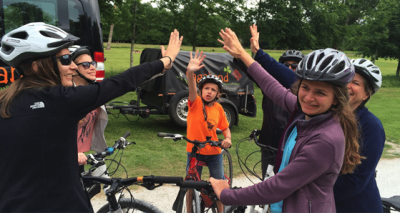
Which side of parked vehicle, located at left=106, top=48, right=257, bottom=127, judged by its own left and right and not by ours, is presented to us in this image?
left

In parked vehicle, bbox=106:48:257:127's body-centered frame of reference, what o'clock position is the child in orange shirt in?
The child in orange shirt is roughly at 9 o'clock from the parked vehicle.

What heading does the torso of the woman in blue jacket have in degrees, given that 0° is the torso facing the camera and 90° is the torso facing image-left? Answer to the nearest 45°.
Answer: approximately 90°

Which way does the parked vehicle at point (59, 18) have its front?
to the viewer's left

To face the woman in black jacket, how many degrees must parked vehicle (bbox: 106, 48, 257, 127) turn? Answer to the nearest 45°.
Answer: approximately 90° to its left

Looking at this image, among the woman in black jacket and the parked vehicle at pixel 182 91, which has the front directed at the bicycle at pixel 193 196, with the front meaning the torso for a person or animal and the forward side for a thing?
the woman in black jacket

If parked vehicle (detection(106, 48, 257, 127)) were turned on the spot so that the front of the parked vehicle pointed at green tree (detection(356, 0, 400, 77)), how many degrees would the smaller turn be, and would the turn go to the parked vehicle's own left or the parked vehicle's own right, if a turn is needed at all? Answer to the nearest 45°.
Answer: approximately 135° to the parked vehicle's own right

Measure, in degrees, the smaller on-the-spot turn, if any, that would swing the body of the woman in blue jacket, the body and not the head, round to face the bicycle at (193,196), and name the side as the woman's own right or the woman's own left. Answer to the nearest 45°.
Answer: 0° — they already face it

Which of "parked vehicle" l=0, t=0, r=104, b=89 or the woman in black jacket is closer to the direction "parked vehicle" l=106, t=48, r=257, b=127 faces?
the parked vehicle

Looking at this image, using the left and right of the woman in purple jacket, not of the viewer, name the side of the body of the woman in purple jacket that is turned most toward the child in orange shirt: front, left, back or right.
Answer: right

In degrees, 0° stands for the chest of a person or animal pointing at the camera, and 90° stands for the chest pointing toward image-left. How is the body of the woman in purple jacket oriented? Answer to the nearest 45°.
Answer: approximately 45°

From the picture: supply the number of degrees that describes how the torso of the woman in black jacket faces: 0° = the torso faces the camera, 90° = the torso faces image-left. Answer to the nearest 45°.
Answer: approximately 225°

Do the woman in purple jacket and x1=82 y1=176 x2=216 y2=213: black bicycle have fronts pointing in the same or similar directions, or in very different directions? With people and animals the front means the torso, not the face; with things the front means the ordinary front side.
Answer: very different directions
